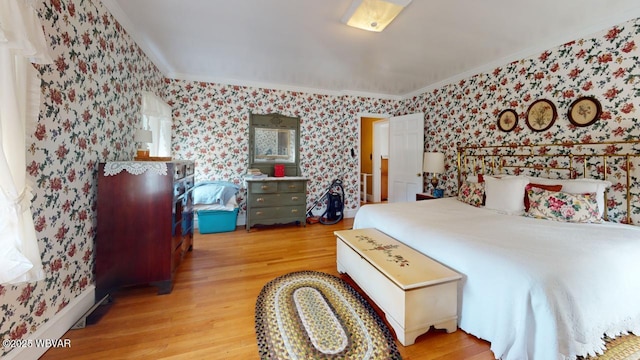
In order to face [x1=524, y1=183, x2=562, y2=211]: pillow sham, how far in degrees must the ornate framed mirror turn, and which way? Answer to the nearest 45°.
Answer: approximately 45° to its left

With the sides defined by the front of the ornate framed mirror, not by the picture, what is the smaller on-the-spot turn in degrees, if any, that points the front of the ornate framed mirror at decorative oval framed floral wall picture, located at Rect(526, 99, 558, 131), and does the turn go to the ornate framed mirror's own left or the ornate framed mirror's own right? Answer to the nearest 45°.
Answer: approximately 45° to the ornate framed mirror's own left

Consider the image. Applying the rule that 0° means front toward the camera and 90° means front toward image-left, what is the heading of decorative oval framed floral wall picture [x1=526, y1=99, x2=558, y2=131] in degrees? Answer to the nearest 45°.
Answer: approximately 45°

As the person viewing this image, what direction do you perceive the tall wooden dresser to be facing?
facing to the right of the viewer

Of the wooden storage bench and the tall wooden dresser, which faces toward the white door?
the tall wooden dresser

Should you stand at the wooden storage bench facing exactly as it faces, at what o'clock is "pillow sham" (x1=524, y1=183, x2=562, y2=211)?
The pillow sham is roughly at 6 o'clock from the wooden storage bench.

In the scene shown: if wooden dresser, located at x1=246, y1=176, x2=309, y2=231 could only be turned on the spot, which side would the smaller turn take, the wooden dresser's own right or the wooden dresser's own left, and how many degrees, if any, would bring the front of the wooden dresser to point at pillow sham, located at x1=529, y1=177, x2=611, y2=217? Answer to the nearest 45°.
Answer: approximately 45° to the wooden dresser's own left

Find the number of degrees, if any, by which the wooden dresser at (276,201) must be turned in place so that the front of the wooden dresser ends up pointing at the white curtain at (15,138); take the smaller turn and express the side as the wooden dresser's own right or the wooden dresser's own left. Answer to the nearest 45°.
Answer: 0° — it already faces it

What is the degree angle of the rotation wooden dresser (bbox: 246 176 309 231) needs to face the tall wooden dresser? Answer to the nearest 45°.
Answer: approximately 45° to its right
